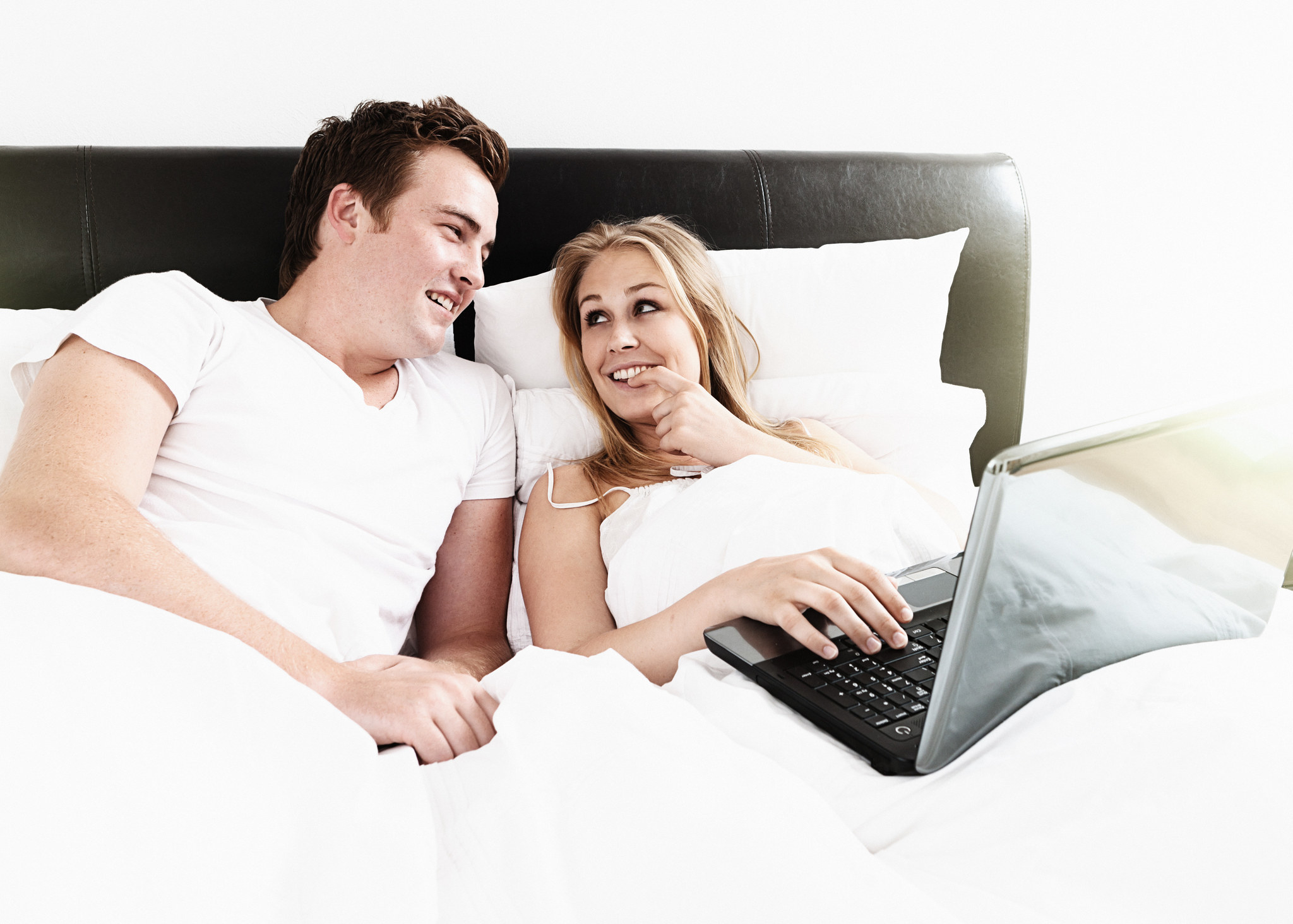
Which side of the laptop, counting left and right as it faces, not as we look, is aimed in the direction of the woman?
front

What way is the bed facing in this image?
toward the camera

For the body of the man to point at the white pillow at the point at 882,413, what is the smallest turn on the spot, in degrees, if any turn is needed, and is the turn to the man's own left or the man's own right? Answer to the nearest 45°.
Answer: approximately 45° to the man's own left

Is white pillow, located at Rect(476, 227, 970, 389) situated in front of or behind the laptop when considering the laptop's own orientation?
in front

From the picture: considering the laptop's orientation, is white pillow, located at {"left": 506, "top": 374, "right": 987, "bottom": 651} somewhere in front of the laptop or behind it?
in front

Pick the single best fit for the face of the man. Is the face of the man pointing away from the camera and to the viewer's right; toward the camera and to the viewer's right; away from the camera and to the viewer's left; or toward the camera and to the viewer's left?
toward the camera and to the viewer's right

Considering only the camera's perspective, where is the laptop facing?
facing away from the viewer and to the left of the viewer

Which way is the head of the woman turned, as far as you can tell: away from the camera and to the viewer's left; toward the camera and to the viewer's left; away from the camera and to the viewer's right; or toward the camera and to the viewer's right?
toward the camera and to the viewer's left

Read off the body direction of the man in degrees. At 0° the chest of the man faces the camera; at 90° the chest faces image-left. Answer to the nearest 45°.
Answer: approximately 315°
